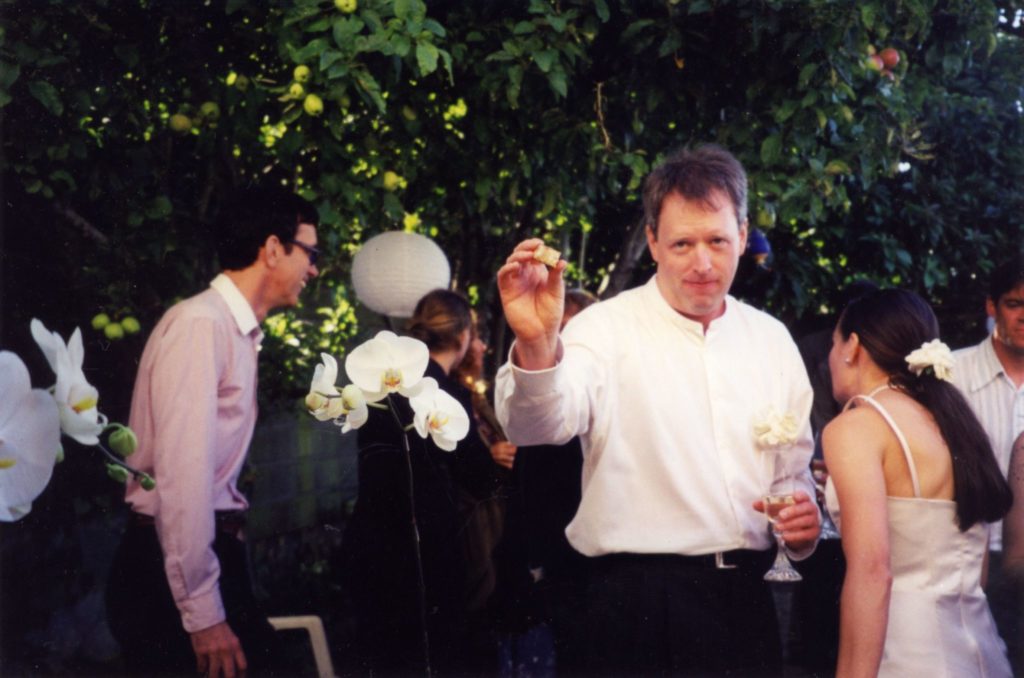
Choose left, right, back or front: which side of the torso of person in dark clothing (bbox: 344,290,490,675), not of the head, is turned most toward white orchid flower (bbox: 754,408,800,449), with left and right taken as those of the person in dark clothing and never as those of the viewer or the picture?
right

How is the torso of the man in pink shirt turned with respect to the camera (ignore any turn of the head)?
to the viewer's right

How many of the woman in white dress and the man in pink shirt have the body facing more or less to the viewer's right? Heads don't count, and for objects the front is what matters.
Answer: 1

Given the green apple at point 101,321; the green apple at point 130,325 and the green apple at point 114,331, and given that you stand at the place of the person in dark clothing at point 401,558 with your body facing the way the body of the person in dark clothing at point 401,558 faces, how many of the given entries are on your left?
3

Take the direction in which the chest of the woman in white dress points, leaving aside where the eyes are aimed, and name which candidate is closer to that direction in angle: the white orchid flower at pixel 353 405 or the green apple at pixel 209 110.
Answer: the green apple

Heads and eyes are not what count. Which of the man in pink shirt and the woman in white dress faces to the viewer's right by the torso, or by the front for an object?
the man in pink shirt

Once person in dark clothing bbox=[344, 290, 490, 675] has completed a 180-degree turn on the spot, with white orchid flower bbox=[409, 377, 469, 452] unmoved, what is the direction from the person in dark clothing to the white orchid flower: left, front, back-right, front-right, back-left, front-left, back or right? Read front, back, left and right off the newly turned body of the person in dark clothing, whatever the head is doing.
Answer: front-left

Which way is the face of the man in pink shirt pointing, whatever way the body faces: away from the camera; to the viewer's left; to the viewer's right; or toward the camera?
to the viewer's right

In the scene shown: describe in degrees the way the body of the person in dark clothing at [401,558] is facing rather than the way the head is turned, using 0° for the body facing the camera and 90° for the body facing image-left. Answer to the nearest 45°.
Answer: approximately 225°

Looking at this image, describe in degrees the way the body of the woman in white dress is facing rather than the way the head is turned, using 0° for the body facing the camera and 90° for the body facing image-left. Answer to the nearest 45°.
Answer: approximately 135°

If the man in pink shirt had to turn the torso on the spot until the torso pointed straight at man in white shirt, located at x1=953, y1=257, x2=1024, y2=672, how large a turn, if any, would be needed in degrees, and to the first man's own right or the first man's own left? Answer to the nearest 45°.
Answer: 0° — they already face them

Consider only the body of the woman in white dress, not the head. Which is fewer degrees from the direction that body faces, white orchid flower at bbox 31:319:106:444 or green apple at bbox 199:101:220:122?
the green apple
